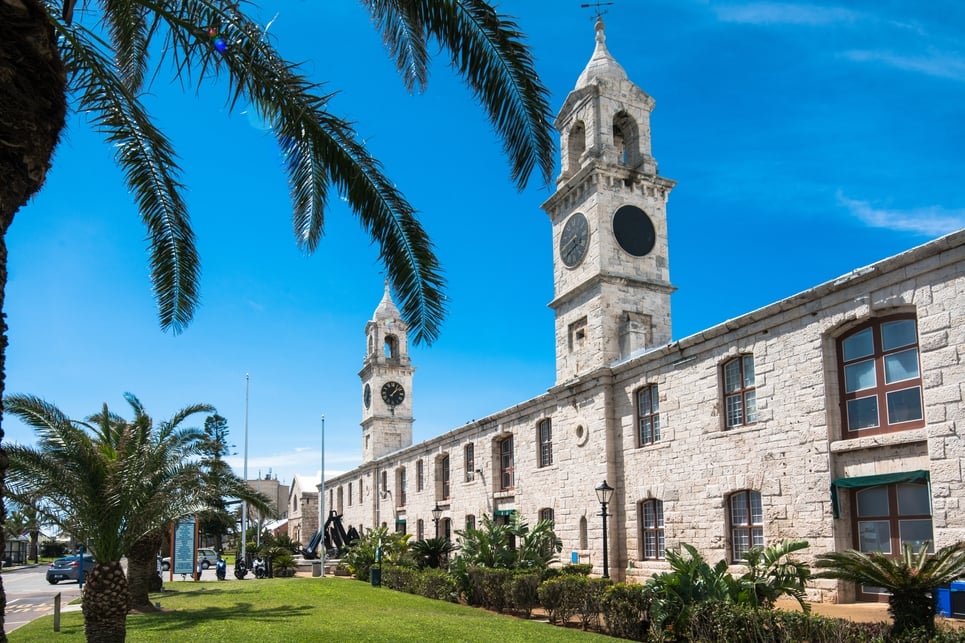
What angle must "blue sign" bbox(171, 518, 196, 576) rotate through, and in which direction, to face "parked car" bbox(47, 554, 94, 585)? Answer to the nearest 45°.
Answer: approximately 135° to its right

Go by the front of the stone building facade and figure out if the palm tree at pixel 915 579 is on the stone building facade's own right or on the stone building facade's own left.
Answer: on the stone building facade's own left

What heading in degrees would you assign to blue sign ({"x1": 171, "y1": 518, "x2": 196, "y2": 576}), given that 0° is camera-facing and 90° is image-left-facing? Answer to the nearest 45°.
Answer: approximately 0°

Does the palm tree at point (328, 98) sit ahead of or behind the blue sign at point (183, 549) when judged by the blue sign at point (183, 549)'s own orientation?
ahead

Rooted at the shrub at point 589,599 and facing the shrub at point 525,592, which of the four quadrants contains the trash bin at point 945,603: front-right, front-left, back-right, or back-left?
back-right

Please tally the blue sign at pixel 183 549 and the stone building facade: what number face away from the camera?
0
